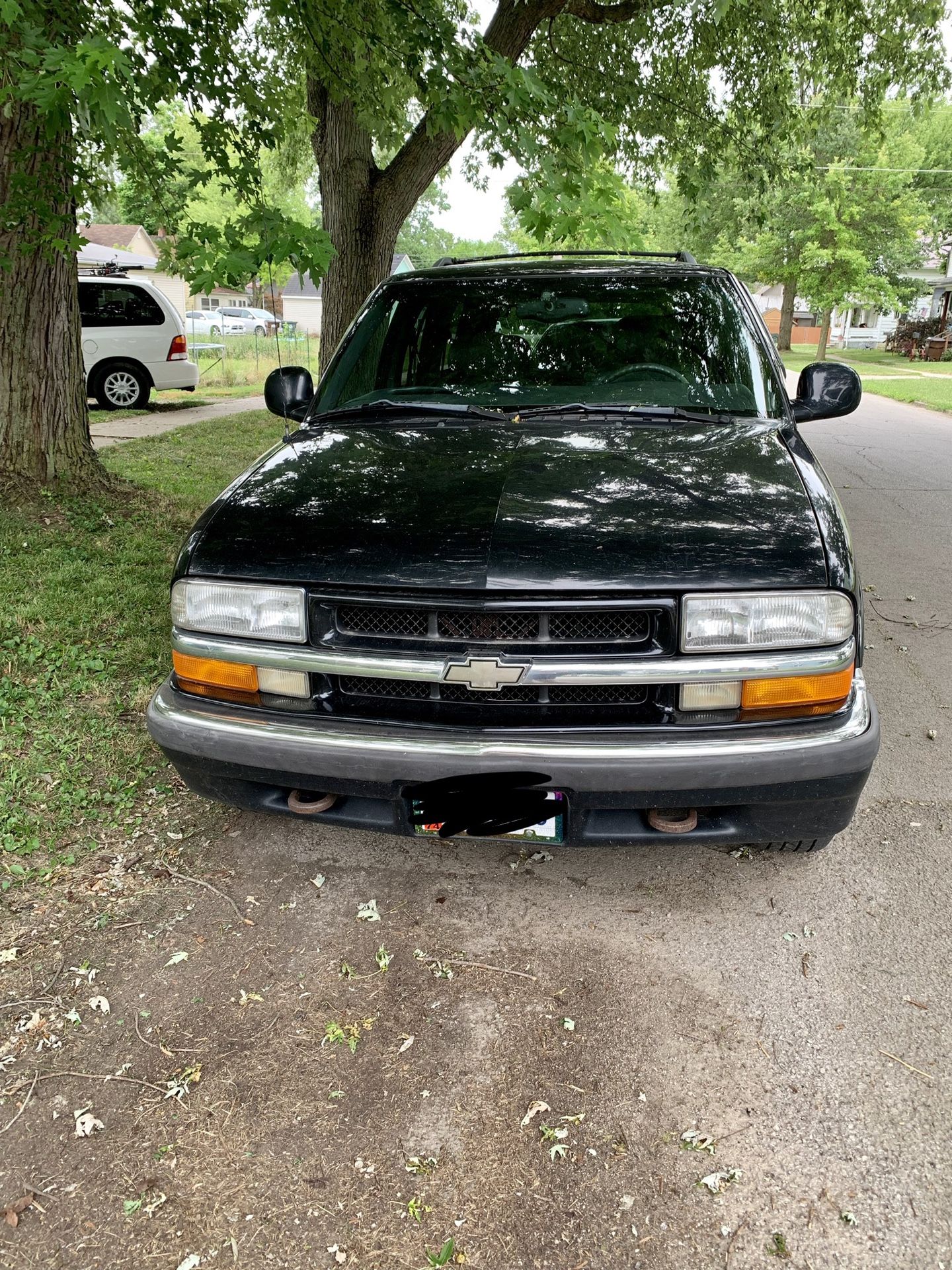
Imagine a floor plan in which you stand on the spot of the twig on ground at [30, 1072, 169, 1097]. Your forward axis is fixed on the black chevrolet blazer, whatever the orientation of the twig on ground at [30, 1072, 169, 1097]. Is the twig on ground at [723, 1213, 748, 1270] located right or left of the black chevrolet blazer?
right

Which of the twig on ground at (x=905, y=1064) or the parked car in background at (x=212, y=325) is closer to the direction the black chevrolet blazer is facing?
the twig on ground

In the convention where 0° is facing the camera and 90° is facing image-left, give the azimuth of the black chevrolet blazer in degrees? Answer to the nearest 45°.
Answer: approximately 0°

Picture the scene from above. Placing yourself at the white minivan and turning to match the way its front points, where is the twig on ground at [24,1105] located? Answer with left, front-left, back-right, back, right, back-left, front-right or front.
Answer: left

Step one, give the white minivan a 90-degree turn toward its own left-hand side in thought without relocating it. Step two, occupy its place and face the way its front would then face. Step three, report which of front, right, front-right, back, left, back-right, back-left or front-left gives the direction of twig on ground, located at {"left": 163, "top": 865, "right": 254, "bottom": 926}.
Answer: front

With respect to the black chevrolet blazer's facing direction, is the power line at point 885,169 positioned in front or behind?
behind

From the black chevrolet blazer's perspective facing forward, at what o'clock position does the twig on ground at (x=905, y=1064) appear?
The twig on ground is roughly at 10 o'clock from the black chevrolet blazer.

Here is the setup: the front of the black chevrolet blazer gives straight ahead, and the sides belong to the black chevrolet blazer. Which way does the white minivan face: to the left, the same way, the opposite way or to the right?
to the right

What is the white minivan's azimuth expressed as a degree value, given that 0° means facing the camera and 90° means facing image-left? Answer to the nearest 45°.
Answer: approximately 90°

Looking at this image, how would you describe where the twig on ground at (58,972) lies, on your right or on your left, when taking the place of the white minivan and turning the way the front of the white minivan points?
on your left
